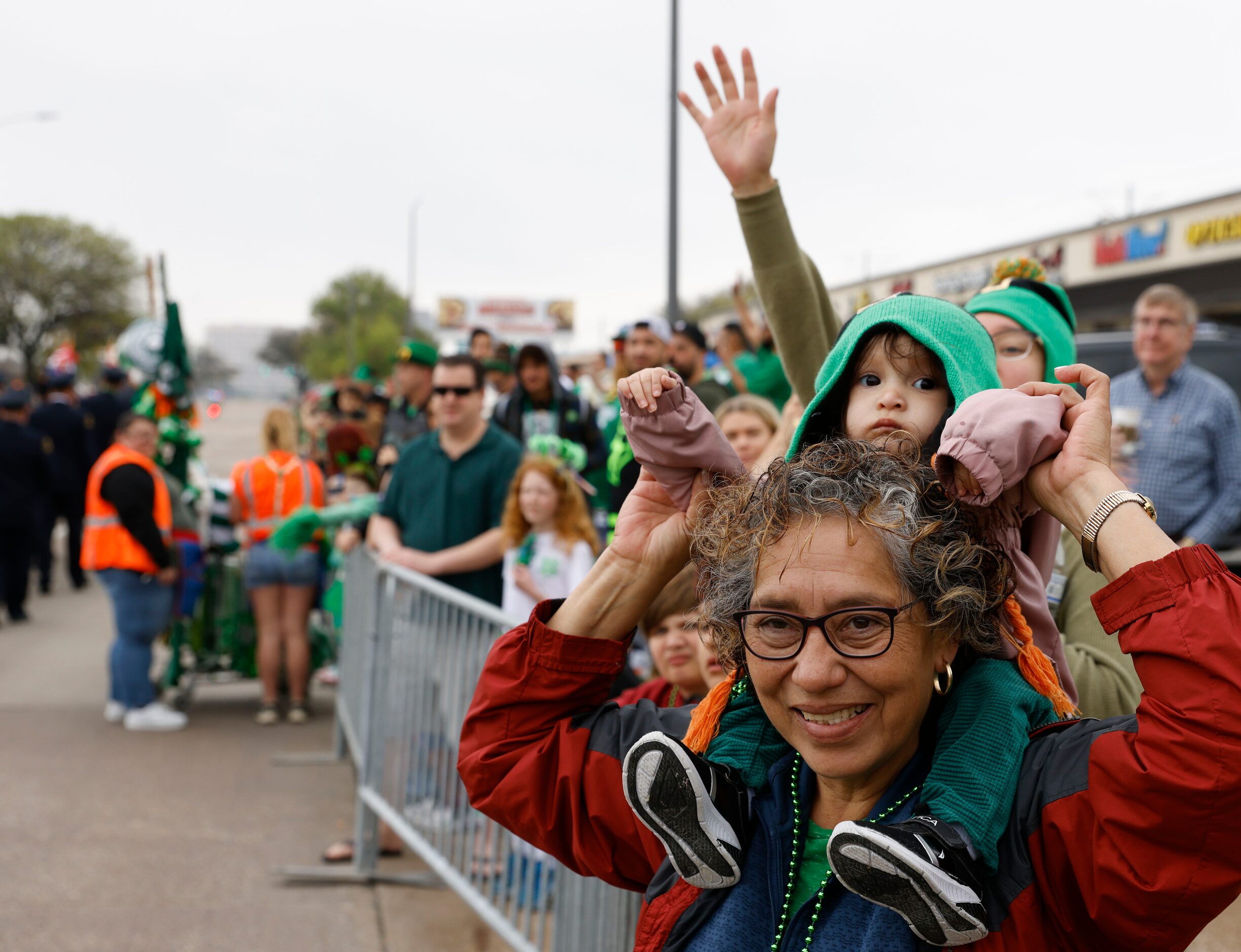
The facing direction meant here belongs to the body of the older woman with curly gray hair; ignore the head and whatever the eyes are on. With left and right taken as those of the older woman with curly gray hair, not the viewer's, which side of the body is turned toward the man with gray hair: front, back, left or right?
back

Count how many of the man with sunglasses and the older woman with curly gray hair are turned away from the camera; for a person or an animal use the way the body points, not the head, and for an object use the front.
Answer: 0

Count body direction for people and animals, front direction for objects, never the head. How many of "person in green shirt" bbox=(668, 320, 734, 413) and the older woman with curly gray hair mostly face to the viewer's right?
0

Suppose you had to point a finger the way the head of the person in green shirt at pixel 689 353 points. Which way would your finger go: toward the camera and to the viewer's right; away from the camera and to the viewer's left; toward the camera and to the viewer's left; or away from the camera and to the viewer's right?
toward the camera and to the viewer's left

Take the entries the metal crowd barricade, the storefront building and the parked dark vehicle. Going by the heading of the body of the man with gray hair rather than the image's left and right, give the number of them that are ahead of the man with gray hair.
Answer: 1

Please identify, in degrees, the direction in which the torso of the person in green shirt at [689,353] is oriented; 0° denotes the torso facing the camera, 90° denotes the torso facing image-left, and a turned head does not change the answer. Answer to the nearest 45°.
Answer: approximately 45°

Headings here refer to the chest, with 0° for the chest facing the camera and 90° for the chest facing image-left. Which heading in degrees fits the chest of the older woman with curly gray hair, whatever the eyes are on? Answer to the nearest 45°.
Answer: approximately 0°

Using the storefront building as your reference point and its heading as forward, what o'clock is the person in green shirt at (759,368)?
The person in green shirt is roughly at 11 o'clock from the storefront building.

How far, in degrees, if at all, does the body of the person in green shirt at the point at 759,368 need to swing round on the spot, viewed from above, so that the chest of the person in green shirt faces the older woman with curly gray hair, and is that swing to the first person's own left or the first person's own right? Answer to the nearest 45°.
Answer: approximately 45° to the first person's own left

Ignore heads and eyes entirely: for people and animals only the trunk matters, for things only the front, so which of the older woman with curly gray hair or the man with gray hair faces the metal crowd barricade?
the man with gray hair
